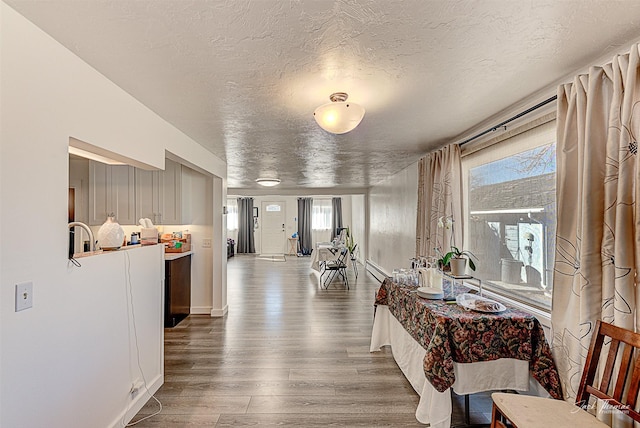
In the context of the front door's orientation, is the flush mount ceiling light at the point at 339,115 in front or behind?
in front

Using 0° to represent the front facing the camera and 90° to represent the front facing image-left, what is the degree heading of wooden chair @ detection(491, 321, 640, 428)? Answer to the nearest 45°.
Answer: approximately 45°

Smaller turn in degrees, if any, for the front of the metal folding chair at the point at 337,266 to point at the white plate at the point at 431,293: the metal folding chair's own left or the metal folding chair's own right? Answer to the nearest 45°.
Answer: approximately 90° to the metal folding chair's own left

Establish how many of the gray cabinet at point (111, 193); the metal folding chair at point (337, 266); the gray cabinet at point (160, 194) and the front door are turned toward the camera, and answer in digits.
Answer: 3

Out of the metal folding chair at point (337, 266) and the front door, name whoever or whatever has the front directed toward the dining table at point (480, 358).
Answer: the front door

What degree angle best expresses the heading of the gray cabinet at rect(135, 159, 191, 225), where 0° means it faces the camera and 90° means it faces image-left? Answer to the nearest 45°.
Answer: approximately 0°

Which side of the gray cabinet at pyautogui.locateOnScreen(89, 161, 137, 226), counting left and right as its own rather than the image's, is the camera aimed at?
front

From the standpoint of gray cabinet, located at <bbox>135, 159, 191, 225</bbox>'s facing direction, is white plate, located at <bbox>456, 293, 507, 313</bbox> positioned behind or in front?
in front

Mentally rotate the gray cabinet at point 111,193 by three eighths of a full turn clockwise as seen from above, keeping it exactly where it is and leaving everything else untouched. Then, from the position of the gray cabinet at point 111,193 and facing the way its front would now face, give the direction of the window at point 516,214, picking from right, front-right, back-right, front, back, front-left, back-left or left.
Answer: back

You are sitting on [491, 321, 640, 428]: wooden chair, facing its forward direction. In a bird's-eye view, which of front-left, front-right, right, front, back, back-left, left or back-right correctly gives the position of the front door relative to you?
right

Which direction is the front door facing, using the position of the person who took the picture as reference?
facing the viewer

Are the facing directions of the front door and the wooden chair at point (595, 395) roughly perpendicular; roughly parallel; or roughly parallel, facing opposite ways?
roughly perpendicular
